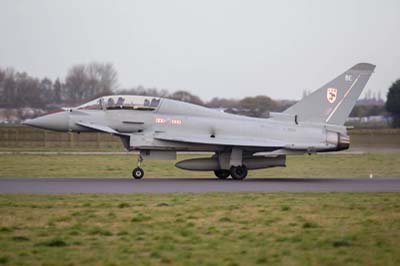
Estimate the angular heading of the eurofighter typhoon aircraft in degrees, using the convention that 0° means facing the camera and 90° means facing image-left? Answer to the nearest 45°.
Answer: approximately 90°
